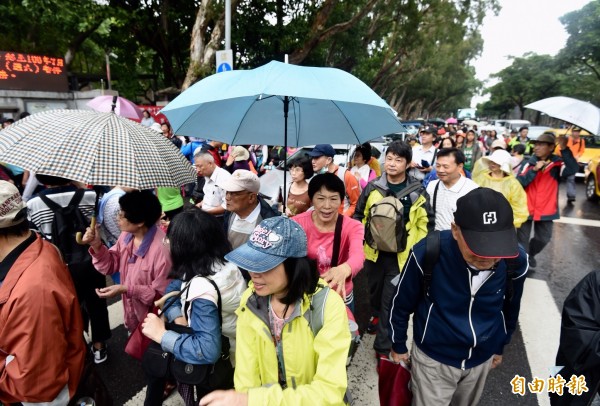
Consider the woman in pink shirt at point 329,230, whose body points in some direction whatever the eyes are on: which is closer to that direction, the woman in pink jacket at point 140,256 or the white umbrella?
the woman in pink jacket

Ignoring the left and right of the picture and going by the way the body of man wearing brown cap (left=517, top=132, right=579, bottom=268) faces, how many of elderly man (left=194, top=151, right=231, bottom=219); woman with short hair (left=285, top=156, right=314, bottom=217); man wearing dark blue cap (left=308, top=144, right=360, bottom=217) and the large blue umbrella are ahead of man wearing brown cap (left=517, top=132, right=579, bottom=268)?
4

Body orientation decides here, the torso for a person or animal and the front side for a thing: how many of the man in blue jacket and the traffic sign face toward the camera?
2

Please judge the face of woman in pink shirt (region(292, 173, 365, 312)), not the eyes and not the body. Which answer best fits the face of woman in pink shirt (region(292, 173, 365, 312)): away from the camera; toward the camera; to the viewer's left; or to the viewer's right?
toward the camera

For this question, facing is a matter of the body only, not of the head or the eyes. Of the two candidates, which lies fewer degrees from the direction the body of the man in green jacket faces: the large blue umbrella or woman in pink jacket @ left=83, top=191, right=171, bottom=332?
the woman in pink jacket

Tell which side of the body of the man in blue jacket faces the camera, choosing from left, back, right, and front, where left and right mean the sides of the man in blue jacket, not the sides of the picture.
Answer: front

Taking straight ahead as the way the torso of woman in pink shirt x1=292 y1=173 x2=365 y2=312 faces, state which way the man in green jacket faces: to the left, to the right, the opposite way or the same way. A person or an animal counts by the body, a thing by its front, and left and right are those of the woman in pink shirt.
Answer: the same way

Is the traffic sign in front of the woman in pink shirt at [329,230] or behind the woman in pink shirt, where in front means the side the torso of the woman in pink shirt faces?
behind

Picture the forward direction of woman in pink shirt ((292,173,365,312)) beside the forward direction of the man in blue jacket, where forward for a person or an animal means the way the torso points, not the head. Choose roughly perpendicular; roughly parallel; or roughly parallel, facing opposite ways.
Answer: roughly parallel

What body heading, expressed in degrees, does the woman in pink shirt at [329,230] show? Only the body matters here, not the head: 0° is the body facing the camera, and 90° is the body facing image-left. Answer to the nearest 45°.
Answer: approximately 0°

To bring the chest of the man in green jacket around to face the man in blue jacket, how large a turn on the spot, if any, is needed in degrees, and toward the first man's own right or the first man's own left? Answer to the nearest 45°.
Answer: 0° — they already face them

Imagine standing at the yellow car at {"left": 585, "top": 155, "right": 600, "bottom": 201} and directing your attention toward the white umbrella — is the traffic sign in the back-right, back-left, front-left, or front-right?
front-right

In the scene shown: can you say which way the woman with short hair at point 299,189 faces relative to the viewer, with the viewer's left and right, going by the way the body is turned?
facing the viewer and to the left of the viewer

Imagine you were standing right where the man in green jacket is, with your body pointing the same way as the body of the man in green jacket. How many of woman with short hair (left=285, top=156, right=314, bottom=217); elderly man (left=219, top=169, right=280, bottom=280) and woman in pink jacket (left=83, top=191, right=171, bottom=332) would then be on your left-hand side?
0

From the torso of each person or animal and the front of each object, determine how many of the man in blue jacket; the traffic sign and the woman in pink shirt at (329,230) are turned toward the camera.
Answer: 3

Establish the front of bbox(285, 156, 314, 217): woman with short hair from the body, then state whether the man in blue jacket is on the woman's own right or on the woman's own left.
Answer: on the woman's own left
